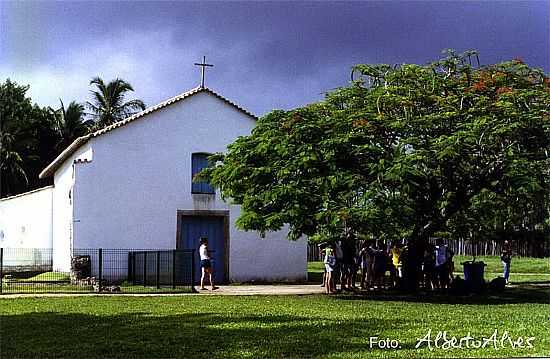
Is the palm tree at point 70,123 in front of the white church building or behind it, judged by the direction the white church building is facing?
behind

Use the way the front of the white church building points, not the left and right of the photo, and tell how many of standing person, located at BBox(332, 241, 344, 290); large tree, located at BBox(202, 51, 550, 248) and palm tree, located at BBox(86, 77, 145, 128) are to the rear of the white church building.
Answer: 1

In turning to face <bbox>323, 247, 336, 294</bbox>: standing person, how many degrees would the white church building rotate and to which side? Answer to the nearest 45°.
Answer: approximately 45° to its left

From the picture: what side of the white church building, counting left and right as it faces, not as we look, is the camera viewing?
front

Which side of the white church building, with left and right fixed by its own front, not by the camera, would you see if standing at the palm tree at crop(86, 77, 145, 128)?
back

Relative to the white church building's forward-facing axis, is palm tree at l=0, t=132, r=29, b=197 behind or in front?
behind

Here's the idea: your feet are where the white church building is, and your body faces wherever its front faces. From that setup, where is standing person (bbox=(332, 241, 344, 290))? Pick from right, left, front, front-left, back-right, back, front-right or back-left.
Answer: front-left

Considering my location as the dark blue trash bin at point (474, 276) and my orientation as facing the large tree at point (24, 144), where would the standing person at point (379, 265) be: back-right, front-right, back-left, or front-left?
front-left

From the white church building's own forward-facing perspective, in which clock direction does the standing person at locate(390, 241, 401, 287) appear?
The standing person is roughly at 10 o'clock from the white church building.

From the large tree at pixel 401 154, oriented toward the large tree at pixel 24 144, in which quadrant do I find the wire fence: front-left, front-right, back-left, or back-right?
front-left

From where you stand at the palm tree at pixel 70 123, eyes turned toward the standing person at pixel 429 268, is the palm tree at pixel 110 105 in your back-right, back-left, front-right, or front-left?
front-left

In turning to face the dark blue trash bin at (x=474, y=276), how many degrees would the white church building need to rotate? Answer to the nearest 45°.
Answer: approximately 45° to its left
